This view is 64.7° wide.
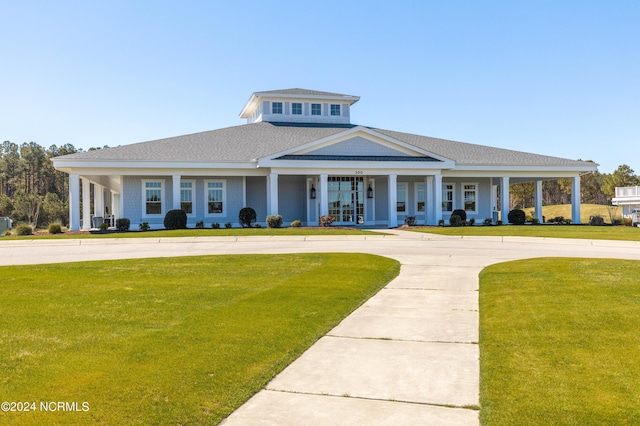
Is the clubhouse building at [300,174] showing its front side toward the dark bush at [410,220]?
no

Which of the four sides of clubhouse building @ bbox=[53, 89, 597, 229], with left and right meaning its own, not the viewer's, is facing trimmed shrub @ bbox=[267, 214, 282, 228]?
front

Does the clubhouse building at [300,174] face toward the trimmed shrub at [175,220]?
no

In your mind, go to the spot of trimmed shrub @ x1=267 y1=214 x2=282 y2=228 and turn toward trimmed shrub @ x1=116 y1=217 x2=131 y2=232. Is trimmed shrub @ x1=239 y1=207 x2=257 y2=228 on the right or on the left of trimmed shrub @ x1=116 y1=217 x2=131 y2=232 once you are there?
right

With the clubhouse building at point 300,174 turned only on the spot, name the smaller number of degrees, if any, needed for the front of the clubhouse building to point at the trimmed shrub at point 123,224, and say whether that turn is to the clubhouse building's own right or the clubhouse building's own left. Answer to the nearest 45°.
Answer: approximately 45° to the clubhouse building's own right

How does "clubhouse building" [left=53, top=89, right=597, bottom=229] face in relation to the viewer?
toward the camera

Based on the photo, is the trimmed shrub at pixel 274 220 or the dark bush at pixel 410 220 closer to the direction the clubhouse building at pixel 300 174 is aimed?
the trimmed shrub
